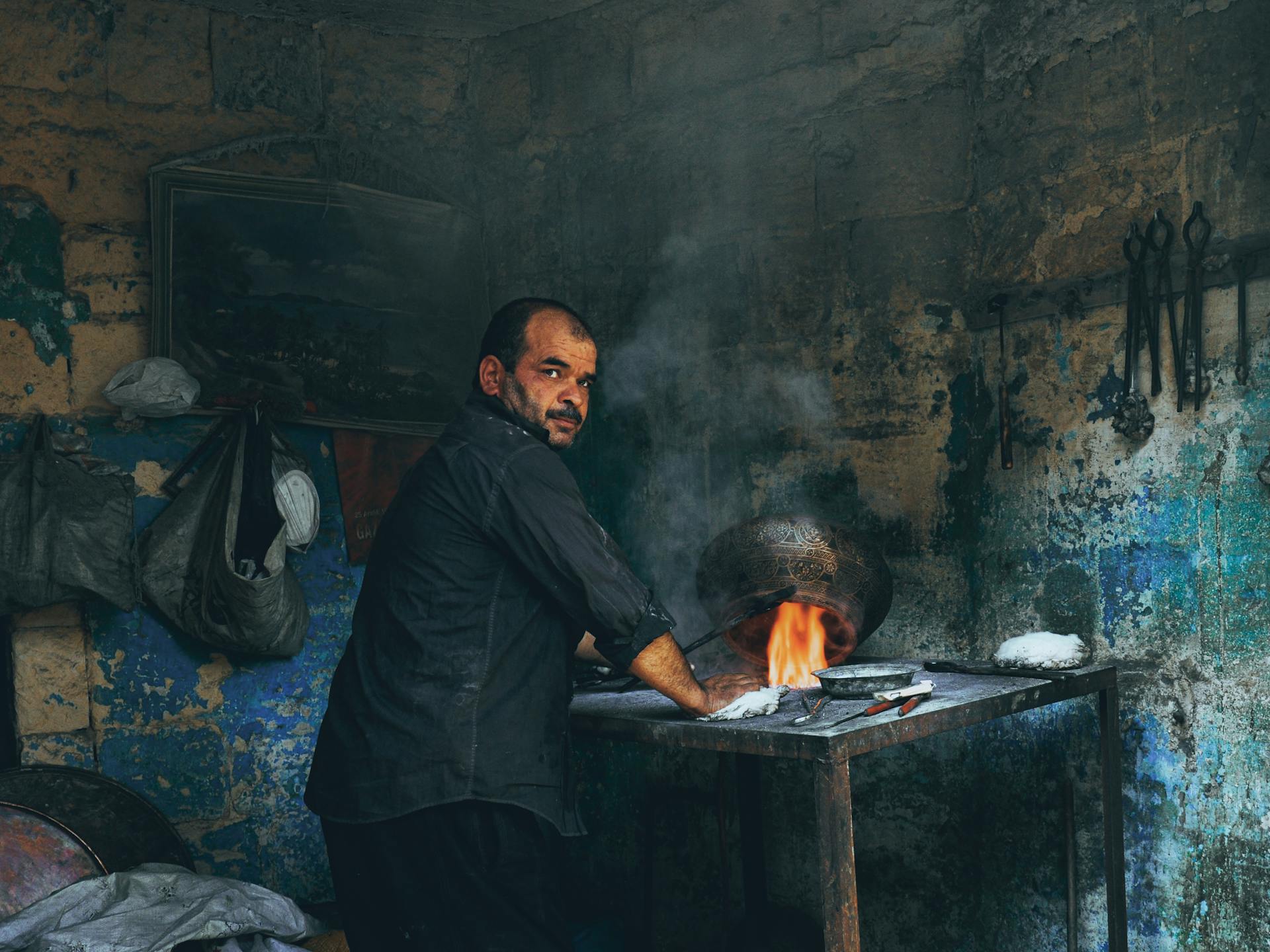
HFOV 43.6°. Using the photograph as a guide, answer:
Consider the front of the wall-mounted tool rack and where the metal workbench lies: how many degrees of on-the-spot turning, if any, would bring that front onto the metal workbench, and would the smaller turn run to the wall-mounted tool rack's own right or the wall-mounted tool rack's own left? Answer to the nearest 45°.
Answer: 0° — it already faces it

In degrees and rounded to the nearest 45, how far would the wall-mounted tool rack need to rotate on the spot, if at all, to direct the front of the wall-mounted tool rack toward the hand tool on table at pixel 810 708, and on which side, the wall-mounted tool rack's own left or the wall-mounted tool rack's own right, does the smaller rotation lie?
0° — it already faces it

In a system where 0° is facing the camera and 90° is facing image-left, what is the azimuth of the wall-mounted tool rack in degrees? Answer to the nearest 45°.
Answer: approximately 45°

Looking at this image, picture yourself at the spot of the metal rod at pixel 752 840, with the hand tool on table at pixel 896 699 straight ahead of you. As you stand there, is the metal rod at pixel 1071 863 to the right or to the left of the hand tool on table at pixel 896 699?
left
